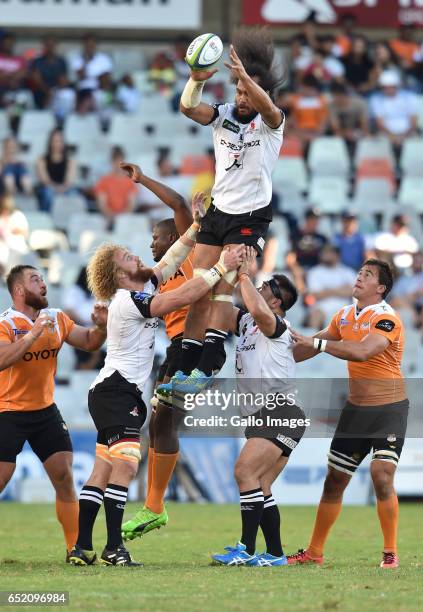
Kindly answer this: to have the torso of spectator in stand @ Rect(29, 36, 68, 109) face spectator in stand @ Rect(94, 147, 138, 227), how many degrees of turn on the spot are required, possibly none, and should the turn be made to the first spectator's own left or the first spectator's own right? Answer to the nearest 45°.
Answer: approximately 45° to the first spectator's own left

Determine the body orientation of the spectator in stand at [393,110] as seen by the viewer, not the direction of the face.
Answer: toward the camera

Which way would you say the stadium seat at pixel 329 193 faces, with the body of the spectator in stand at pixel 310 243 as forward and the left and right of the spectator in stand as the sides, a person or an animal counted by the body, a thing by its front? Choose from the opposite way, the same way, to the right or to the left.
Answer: the same way

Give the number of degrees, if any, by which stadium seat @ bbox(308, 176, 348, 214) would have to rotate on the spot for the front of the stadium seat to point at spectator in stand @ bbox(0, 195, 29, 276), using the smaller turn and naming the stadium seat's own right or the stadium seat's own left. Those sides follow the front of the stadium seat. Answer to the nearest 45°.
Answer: approximately 45° to the stadium seat's own right

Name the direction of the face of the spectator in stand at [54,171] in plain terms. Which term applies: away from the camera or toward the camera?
toward the camera

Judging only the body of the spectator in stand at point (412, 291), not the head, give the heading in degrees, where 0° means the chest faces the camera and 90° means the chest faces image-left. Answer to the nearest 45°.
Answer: approximately 0°

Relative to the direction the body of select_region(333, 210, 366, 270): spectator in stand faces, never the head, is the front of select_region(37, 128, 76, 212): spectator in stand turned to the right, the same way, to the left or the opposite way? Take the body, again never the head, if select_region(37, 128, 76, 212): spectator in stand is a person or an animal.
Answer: the same way

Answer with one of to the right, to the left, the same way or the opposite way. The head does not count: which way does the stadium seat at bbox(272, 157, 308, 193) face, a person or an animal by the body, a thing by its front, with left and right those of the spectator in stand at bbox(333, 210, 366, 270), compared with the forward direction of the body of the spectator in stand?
the same way

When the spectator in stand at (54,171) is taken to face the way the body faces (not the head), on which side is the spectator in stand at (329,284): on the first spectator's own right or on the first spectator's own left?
on the first spectator's own left

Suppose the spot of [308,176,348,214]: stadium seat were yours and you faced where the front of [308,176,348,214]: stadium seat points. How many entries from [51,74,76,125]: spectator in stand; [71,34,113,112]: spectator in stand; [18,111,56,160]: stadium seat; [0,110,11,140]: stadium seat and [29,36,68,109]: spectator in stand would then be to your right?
5

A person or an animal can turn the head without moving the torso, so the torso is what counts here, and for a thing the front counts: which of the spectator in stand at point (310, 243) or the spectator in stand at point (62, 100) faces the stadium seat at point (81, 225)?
the spectator in stand at point (62, 100)

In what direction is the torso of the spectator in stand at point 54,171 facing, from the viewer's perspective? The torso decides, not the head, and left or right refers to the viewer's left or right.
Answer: facing the viewer

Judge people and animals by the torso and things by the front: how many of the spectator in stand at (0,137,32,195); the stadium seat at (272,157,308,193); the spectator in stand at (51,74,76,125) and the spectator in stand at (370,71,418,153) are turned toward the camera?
4

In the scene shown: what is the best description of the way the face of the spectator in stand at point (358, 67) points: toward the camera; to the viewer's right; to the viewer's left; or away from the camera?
toward the camera

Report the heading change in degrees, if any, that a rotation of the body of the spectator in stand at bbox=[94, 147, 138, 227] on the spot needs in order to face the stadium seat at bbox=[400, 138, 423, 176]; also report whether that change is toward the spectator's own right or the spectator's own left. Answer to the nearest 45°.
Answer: approximately 90° to the spectator's own left

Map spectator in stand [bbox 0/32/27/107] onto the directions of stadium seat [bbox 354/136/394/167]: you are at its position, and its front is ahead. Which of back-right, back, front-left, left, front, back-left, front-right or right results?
right

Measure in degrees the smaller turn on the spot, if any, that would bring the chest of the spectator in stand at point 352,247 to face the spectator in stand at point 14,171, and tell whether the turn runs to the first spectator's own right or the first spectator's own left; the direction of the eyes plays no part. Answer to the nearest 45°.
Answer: approximately 90° to the first spectator's own right

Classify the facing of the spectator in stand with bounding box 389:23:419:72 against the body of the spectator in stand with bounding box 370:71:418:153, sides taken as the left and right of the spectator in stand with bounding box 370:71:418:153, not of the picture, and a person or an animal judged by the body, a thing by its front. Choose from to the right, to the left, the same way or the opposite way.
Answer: the same way

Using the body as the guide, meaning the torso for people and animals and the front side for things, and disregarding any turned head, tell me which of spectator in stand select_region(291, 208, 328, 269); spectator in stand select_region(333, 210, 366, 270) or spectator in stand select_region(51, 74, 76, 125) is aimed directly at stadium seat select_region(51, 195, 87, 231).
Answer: spectator in stand select_region(51, 74, 76, 125)

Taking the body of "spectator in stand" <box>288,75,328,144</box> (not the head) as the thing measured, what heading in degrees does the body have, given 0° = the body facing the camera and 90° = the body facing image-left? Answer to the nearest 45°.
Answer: approximately 0°

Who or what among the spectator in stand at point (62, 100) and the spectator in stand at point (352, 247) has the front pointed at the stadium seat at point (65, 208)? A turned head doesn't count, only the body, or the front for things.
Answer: the spectator in stand at point (62, 100)

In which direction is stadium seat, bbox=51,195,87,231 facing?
toward the camera
